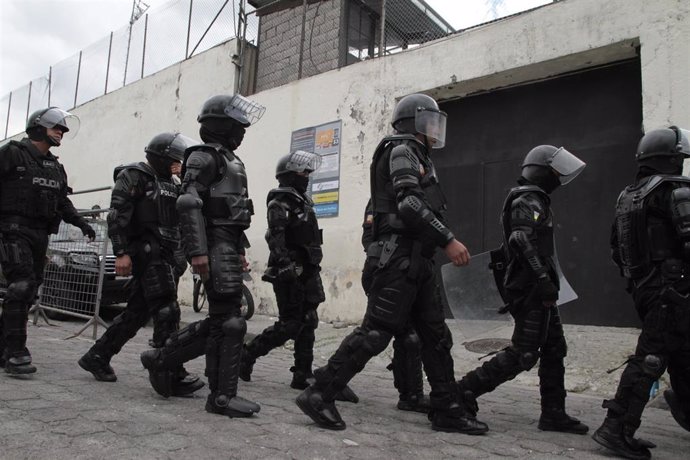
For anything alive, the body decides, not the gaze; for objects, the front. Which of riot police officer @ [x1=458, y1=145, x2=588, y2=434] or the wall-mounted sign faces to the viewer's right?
the riot police officer

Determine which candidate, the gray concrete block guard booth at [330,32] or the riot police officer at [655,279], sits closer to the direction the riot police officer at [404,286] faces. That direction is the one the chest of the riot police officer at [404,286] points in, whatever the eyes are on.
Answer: the riot police officer

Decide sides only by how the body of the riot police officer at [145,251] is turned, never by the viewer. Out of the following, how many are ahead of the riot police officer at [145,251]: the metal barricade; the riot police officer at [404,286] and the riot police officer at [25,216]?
1

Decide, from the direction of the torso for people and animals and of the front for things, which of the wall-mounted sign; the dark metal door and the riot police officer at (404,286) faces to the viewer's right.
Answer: the riot police officer

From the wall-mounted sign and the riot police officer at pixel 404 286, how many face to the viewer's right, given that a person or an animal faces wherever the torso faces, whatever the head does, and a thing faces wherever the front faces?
1

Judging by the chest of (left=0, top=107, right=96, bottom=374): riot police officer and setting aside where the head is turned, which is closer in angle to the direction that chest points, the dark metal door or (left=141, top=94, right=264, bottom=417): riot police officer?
the riot police officer

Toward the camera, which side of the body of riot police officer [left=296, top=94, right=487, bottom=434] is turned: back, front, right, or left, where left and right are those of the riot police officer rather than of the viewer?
right

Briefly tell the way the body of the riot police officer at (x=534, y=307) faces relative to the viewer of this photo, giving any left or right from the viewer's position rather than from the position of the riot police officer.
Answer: facing to the right of the viewer

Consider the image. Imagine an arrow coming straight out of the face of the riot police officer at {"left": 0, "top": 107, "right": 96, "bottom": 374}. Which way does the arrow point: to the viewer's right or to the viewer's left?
to the viewer's right

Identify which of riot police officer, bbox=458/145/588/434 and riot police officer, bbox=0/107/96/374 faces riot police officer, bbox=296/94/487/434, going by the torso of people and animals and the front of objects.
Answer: riot police officer, bbox=0/107/96/374

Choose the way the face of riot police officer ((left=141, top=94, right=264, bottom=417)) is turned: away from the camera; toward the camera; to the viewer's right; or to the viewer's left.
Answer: to the viewer's right

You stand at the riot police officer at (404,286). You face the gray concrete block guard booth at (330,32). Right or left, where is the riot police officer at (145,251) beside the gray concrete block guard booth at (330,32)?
left

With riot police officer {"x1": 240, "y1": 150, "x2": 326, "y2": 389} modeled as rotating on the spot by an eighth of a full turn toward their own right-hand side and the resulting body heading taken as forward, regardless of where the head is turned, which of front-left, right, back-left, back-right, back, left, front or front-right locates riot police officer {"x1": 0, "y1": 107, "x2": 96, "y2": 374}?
back-right

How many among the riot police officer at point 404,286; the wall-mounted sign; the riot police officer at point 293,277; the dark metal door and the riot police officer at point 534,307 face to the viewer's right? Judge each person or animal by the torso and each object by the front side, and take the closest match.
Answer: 3

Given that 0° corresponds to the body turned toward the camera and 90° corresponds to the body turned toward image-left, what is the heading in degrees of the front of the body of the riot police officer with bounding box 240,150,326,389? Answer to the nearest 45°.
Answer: approximately 270°
